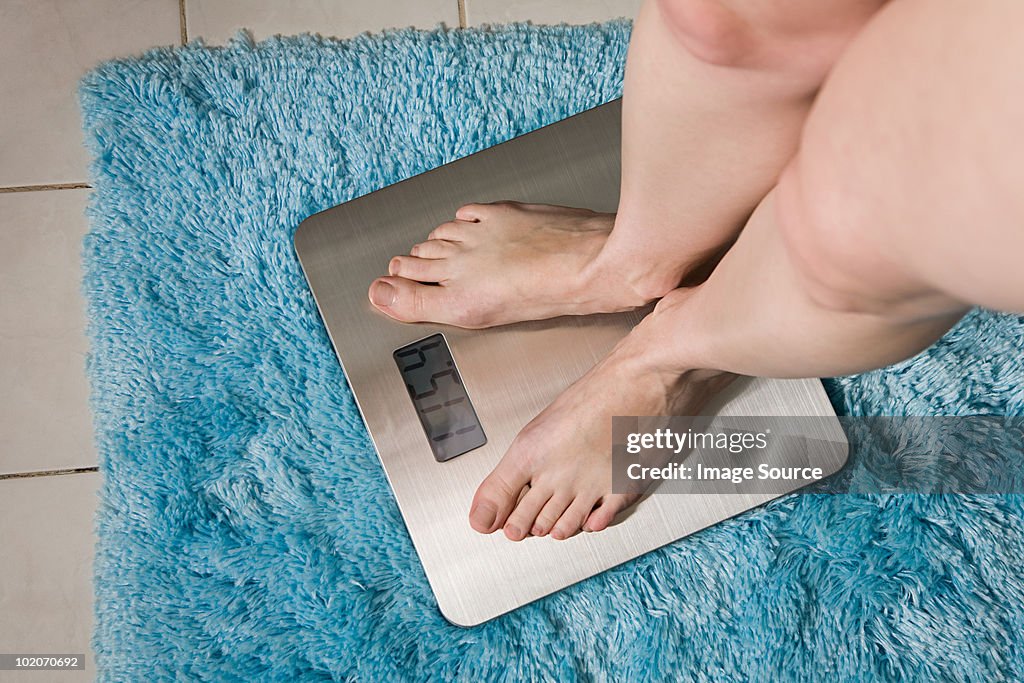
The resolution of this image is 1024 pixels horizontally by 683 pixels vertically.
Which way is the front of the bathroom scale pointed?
to the viewer's left
